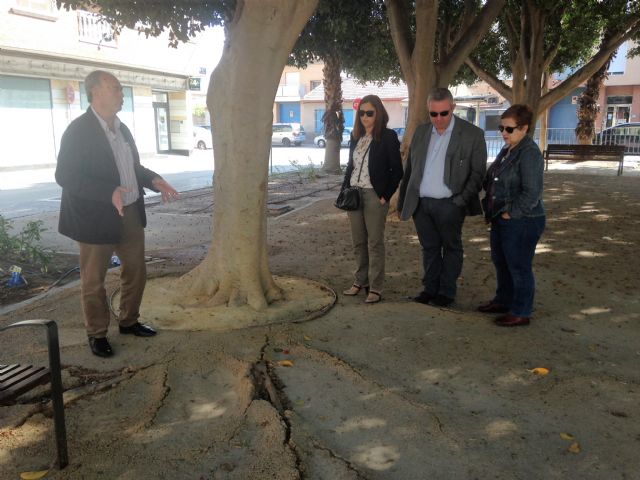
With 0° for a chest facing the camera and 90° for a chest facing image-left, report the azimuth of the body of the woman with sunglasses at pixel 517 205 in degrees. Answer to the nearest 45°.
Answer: approximately 45°

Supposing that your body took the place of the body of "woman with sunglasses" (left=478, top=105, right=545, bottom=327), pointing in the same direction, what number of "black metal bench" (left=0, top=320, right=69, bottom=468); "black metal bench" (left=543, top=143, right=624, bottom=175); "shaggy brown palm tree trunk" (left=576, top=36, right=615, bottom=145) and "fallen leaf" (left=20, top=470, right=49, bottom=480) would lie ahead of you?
2

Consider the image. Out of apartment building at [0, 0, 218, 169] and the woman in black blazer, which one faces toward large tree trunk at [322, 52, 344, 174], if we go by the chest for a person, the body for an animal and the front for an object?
the apartment building

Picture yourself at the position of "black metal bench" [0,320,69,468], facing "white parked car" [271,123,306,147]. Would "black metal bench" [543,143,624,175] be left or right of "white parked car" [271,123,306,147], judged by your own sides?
right

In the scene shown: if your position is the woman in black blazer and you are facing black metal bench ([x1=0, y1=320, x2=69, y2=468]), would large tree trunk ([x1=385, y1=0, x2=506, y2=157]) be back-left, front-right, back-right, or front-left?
back-right

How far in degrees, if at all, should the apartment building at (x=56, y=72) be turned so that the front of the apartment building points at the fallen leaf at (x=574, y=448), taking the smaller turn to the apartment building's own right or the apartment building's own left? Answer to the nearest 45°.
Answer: approximately 45° to the apartment building's own right

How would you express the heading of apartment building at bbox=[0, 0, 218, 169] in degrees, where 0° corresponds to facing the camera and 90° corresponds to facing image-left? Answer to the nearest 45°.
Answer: approximately 315°

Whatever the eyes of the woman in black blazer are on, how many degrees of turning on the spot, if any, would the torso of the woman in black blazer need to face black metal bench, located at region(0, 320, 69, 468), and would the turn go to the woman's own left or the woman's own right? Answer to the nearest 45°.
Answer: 0° — they already face it

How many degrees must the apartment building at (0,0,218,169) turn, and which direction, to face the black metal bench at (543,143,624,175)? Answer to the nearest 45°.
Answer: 0° — it already faces it

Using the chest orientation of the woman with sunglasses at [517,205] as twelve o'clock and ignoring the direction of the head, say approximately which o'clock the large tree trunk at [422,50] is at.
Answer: The large tree trunk is roughly at 4 o'clock from the woman with sunglasses.

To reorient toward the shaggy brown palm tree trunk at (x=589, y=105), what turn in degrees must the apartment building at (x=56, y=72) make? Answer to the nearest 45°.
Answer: approximately 45° to its left

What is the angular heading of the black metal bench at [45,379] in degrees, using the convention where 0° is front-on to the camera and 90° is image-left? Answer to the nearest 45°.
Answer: approximately 315°

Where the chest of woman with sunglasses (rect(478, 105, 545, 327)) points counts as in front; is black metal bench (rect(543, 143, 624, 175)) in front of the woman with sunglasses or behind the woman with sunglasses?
behind

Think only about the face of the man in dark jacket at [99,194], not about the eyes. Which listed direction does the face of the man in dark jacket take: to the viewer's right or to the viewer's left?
to the viewer's right
